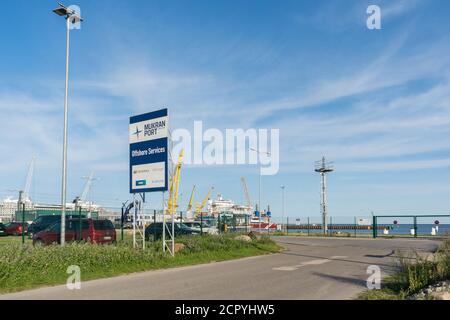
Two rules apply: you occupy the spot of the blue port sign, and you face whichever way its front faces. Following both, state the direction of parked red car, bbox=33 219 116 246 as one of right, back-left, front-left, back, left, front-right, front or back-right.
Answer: right

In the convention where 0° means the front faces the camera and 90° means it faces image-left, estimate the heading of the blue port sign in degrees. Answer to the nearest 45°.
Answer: approximately 45°
